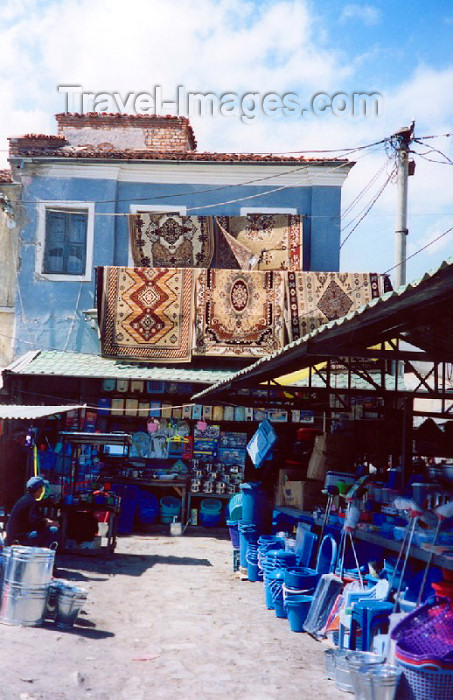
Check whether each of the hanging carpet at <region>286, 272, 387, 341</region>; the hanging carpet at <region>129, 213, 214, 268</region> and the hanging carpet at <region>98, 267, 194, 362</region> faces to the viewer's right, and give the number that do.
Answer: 0

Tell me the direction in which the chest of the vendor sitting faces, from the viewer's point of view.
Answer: to the viewer's right

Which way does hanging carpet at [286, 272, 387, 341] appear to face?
toward the camera

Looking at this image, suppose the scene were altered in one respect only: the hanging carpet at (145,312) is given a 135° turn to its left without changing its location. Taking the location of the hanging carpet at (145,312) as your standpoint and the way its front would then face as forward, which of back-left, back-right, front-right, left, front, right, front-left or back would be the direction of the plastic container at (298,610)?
back-right

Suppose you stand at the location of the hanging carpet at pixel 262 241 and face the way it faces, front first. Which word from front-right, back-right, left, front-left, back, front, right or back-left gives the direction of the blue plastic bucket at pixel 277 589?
front

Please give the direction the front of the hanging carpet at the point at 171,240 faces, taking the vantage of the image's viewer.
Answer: facing the viewer

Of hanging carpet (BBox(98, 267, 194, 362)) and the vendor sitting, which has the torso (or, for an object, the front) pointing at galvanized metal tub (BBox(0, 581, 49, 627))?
the hanging carpet

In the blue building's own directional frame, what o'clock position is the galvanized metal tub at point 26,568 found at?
The galvanized metal tub is roughly at 12 o'clock from the blue building.

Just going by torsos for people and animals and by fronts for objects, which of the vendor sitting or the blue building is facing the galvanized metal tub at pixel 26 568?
the blue building

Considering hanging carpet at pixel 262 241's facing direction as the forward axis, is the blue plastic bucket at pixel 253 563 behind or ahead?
ahead

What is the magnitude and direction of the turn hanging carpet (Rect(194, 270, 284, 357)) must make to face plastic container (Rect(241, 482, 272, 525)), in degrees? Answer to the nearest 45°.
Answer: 0° — it already faces it

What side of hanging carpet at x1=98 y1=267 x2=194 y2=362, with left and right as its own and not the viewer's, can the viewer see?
front

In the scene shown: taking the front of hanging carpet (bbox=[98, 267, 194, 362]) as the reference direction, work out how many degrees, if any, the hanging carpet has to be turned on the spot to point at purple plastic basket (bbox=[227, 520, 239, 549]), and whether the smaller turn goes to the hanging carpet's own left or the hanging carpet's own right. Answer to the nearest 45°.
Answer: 0° — it already faces it

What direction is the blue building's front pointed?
toward the camera
